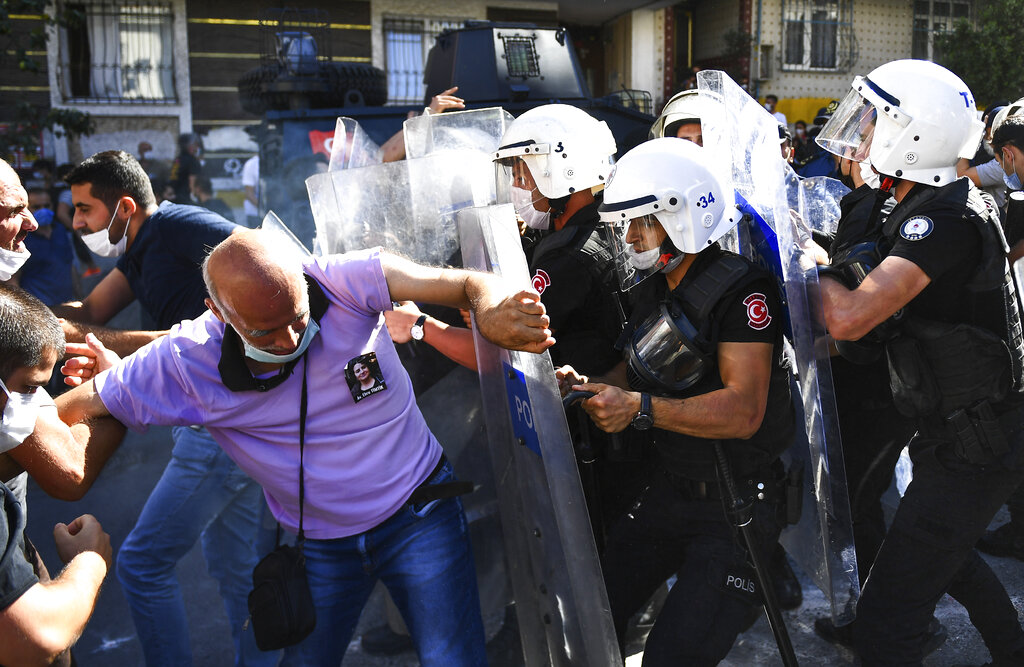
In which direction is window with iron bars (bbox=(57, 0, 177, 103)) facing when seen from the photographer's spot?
facing the viewer

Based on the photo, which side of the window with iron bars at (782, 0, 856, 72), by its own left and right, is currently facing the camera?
front

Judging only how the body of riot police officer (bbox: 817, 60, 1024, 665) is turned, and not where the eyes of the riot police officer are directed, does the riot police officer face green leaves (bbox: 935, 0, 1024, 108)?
no

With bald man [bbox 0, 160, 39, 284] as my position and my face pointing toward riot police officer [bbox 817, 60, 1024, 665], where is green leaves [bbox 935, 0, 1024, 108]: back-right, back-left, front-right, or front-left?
front-left

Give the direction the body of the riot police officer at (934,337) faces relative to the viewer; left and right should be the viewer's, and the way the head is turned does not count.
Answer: facing to the left of the viewer

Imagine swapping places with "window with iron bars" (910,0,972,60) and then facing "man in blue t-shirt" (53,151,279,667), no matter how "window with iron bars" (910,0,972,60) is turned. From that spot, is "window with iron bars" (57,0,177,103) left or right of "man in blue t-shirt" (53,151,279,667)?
right

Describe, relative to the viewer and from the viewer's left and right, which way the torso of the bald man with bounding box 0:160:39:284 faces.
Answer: facing to the right of the viewer

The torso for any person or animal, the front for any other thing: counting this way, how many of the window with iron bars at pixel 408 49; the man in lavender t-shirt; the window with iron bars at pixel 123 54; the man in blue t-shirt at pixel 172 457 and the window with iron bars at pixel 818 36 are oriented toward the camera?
4

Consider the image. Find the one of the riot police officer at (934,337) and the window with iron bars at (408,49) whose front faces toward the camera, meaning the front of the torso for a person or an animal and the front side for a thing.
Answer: the window with iron bars

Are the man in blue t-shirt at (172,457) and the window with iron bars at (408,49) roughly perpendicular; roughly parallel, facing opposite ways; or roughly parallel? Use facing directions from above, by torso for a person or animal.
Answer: roughly perpendicular

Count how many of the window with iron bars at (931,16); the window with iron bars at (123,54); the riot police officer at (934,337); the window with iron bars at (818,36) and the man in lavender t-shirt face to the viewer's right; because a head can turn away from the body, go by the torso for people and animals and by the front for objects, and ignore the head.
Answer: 0

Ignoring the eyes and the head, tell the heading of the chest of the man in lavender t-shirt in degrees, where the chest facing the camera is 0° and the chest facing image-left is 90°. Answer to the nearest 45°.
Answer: approximately 0°

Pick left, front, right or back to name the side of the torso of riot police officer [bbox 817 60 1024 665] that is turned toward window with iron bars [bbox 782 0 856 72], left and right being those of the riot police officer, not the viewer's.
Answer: right

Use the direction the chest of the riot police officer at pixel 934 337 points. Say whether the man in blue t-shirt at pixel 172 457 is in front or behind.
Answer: in front

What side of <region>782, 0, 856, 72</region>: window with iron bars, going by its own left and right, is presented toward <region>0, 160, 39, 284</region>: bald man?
front

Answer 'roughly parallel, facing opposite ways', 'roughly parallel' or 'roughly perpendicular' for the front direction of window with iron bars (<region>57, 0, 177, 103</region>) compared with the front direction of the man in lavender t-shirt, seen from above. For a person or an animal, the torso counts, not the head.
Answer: roughly parallel

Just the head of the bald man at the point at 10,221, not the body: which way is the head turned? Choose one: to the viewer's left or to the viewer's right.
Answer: to the viewer's right

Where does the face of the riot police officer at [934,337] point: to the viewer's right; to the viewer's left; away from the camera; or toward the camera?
to the viewer's left

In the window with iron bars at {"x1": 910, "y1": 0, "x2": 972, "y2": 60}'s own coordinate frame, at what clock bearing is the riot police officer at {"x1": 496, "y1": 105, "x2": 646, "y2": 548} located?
The riot police officer is roughly at 12 o'clock from the window with iron bars.

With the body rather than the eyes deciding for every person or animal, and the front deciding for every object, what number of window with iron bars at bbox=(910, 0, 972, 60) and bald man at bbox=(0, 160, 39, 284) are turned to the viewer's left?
0
